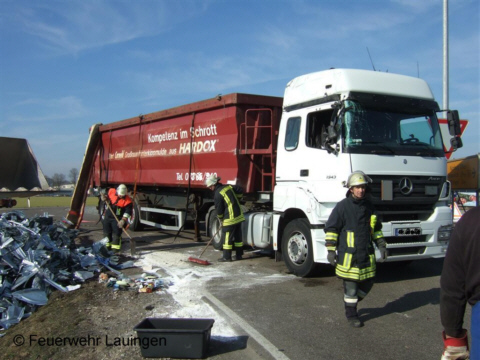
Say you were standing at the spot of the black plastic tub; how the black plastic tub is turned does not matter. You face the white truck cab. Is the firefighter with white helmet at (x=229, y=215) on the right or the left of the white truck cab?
left

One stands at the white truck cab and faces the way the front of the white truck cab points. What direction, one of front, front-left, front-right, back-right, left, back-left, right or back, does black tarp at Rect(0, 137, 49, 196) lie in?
back-right

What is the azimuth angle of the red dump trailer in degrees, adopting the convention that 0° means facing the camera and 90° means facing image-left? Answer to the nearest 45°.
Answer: approximately 315°

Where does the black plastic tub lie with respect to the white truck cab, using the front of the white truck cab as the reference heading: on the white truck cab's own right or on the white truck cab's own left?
on the white truck cab's own right

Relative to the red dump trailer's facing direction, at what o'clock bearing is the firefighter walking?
The firefighter walking is roughly at 1 o'clock from the red dump trailer.

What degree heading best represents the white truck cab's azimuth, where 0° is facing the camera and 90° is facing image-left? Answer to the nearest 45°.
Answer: approximately 315°
